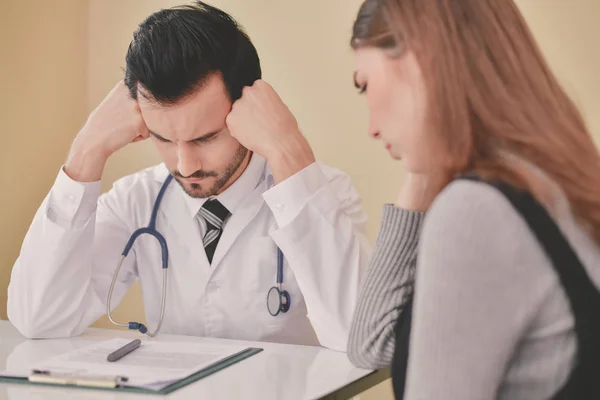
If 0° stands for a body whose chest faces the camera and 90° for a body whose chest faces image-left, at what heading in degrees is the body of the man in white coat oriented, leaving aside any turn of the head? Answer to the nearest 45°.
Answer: approximately 0°

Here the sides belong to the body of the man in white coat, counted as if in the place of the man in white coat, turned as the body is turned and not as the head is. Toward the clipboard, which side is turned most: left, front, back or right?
front

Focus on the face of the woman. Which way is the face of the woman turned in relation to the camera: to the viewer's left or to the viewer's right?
to the viewer's left
